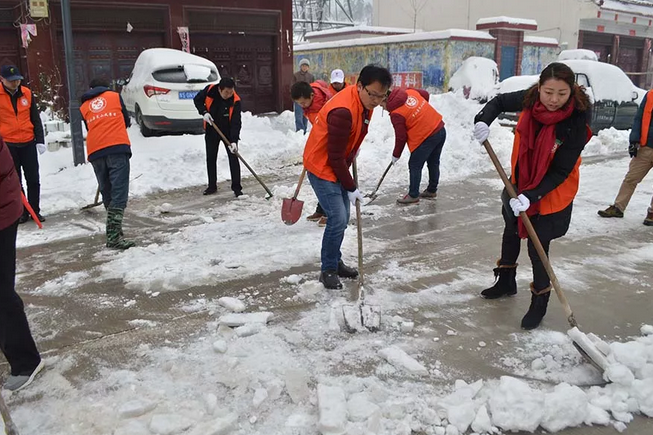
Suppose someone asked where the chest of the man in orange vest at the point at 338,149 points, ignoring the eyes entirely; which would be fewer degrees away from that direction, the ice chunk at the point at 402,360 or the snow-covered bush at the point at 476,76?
the ice chunk

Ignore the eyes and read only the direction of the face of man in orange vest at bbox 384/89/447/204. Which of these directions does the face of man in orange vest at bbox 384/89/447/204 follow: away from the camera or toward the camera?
away from the camera

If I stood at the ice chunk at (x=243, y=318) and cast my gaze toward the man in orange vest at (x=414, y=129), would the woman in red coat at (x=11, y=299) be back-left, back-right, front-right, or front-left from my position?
back-left

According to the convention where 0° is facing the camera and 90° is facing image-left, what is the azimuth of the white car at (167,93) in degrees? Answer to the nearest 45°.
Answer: approximately 135°

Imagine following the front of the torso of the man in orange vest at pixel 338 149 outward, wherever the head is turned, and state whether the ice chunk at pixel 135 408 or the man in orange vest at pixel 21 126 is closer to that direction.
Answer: the ice chunk

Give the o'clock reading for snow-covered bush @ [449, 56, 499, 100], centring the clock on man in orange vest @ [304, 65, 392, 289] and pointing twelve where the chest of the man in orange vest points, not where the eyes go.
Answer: The snow-covered bush is roughly at 8 o'clock from the man in orange vest.

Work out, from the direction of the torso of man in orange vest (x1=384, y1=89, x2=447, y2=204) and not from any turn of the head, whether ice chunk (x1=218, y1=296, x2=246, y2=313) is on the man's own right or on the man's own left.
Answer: on the man's own left

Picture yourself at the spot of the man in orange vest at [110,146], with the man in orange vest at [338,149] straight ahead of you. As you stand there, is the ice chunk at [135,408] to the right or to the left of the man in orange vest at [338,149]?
right

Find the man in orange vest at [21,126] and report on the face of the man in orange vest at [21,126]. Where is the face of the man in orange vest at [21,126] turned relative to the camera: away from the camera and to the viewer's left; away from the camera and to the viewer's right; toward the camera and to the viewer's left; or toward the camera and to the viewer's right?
toward the camera and to the viewer's right

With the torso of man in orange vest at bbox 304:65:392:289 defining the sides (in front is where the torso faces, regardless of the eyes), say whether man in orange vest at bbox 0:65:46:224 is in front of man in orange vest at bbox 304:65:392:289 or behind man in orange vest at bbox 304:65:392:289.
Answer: behind
